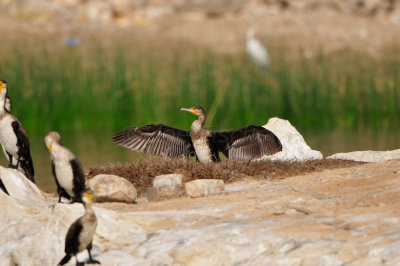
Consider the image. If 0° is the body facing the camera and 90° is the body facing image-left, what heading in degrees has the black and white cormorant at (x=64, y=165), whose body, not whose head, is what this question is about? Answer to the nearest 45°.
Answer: approximately 45°

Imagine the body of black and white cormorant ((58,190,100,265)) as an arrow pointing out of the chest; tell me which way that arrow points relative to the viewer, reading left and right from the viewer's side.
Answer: facing the viewer and to the right of the viewer

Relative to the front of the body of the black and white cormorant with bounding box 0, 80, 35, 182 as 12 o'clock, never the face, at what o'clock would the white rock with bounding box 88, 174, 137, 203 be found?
The white rock is roughly at 7 o'clock from the black and white cormorant.

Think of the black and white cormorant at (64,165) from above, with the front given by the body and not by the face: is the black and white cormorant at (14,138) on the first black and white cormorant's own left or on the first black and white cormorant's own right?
on the first black and white cormorant's own right

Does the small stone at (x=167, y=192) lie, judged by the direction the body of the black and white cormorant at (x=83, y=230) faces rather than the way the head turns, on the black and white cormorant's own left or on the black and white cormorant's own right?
on the black and white cormorant's own left

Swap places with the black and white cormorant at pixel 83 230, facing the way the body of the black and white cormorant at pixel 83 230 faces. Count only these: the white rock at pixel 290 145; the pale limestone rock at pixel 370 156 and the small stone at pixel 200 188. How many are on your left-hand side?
3

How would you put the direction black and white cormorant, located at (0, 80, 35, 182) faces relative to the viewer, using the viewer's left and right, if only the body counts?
facing the viewer and to the left of the viewer

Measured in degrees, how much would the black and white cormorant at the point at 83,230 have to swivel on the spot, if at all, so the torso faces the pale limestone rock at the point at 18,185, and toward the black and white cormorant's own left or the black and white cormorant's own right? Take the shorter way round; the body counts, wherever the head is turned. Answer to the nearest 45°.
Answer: approximately 135° to the black and white cormorant's own left

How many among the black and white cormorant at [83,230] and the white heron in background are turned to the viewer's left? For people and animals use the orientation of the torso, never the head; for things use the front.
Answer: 1

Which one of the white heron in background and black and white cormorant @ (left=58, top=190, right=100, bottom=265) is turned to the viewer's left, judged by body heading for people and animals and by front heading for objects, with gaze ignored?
the white heron in background

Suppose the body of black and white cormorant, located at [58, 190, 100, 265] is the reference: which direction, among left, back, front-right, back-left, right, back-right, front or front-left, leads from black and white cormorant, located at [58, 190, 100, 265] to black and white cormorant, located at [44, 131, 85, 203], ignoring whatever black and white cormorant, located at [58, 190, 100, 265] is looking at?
back-left

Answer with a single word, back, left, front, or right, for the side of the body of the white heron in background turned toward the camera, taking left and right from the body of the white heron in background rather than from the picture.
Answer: left

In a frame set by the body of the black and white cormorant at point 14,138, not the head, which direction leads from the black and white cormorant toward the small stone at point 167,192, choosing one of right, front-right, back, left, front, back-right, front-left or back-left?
left
